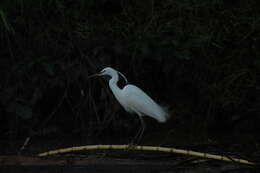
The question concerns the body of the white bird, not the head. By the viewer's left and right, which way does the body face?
facing to the left of the viewer
